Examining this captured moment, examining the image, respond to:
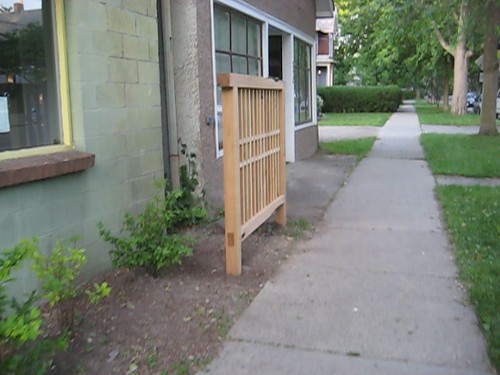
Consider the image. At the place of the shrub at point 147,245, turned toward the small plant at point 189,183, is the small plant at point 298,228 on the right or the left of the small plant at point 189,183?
right

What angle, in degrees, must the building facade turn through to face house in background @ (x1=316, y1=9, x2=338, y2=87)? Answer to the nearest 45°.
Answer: approximately 135° to its left

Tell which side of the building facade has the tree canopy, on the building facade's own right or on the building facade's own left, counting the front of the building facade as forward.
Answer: on the building facade's own left

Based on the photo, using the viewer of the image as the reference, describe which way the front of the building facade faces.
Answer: facing the viewer and to the right of the viewer

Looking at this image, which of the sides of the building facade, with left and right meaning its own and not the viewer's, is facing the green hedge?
left

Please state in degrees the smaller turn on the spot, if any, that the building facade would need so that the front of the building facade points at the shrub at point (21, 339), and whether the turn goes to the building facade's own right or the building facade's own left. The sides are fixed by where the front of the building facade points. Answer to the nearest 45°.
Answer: approximately 45° to the building facade's own right

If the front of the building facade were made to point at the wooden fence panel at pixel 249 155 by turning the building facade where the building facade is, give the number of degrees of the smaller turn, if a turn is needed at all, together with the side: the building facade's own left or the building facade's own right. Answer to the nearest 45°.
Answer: approximately 45° to the building facade's own left
